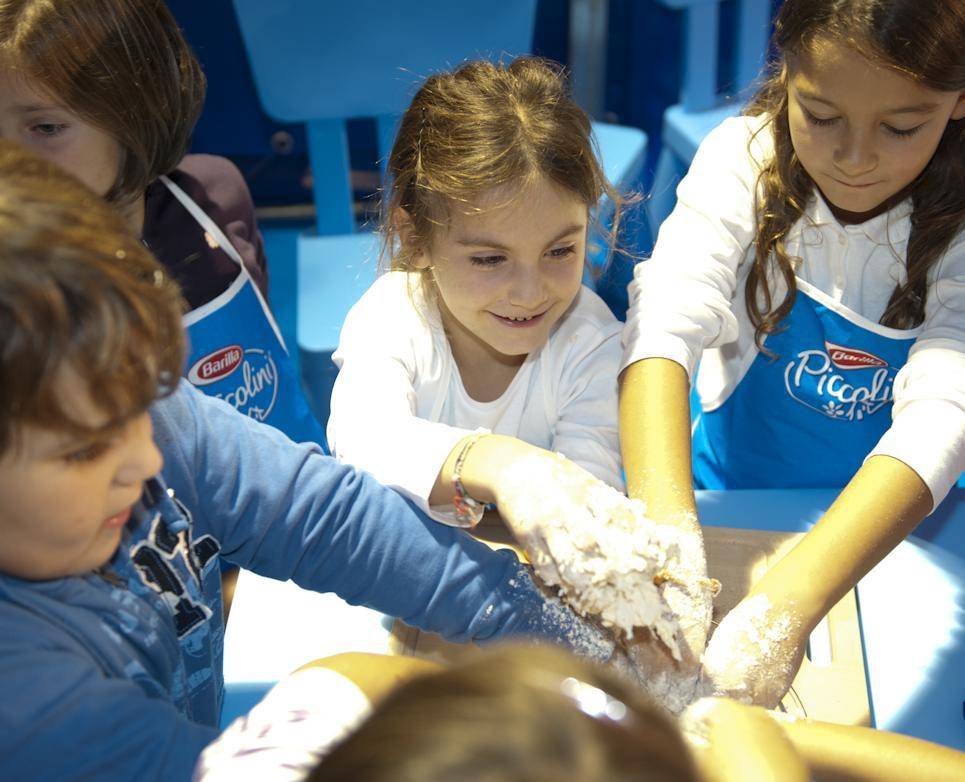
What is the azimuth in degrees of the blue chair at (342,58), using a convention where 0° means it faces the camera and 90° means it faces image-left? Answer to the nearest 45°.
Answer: approximately 0°

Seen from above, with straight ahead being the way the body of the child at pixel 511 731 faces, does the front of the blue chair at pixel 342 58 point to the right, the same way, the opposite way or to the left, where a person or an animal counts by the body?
the opposite way

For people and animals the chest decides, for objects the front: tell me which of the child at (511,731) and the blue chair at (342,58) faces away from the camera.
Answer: the child

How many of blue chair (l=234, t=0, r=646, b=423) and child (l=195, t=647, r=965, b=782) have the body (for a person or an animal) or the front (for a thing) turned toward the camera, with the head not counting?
1

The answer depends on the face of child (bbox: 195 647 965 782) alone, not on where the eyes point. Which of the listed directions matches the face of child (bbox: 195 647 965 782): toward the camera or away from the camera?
away from the camera

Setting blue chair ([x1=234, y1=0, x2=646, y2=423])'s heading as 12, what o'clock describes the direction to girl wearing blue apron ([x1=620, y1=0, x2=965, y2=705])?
The girl wearing blue apron is roughly at 11 o'clock from the blue chair.

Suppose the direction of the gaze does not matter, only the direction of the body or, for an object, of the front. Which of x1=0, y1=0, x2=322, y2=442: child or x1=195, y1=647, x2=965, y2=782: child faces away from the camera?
x1=195, y1=647, x2=965, y2=782: child

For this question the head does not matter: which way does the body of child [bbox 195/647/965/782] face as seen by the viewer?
away from the camera

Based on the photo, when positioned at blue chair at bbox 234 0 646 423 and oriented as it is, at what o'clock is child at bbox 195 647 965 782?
The child is roughly at 12 o'clock from the blue chair.

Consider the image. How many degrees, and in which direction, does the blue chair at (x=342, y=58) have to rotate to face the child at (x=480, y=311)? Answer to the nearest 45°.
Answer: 0° — it already faces them

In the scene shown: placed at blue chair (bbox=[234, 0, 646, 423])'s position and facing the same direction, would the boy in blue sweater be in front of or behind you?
in front

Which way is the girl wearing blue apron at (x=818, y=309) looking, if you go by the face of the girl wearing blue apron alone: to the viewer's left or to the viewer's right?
to the viewer's left

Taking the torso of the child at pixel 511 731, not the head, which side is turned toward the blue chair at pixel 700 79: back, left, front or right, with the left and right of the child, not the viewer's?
front
